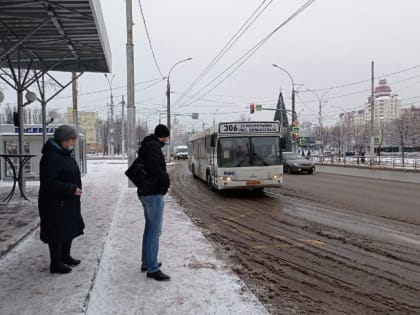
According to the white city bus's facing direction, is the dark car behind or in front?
behind

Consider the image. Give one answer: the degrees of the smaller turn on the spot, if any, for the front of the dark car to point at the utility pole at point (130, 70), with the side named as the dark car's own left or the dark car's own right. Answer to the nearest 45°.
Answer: approximately 90° to the dark car's own right

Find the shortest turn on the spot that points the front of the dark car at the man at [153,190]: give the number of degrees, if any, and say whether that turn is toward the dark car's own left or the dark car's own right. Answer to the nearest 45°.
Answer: approximately 45° to the dark car's own right

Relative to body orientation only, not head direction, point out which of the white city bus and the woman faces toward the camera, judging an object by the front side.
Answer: the white city bus

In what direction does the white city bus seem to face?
toward the camera

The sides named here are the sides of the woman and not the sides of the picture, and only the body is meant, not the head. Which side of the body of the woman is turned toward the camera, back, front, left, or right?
right

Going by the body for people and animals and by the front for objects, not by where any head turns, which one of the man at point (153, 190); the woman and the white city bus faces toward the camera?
the white city bus
